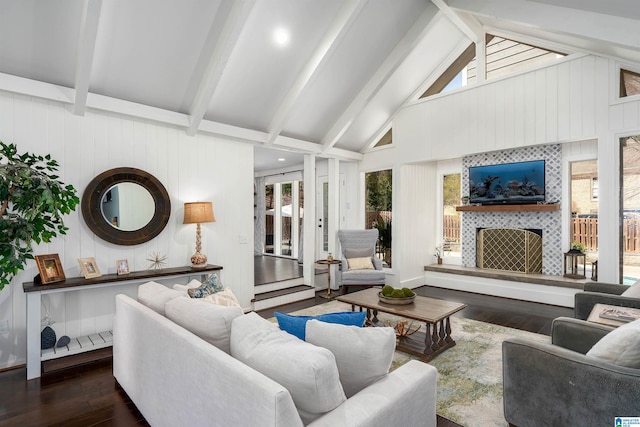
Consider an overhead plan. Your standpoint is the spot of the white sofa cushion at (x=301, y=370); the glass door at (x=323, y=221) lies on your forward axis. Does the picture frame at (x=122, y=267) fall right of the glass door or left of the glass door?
left

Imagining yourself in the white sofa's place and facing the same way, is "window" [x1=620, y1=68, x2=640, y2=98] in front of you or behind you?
in front

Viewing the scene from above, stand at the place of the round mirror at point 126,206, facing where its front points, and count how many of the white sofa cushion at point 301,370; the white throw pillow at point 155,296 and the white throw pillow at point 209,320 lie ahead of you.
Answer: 3

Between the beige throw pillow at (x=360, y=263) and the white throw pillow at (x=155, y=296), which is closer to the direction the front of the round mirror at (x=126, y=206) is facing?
the white throw pillow

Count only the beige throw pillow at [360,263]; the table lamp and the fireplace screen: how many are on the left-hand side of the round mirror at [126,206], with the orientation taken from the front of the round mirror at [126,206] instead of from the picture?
3

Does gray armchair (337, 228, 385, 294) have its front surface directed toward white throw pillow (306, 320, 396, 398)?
yes

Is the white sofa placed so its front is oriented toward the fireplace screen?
yes

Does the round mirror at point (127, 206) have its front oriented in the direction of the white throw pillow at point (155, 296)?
yes

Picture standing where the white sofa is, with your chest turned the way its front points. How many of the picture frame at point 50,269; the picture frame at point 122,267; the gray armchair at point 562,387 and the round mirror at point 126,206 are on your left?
3

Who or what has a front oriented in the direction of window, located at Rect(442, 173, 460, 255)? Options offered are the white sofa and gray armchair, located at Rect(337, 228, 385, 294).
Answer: the white sofa

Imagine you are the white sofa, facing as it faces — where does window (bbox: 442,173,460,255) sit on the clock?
The window is roughly at 12 o'clock from the white sofa.

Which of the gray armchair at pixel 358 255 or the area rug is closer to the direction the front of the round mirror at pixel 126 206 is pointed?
the area rug

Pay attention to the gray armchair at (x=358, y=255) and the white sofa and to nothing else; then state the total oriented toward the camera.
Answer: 1
